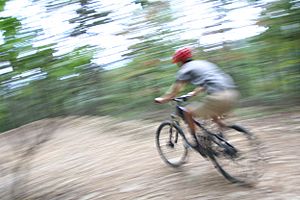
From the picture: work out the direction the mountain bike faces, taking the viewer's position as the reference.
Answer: facing away from the viewer and to the left of the viewer

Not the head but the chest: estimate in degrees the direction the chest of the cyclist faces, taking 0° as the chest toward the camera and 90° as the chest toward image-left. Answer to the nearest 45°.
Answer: approximately 135°
